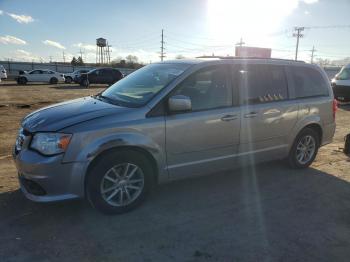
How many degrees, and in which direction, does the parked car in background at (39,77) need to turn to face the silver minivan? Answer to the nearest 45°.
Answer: approximately 90° to its left

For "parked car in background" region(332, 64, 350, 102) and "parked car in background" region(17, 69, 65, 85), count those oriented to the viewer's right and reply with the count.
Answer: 0

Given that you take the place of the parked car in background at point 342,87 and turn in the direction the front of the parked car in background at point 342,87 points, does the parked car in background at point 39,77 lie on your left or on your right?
on your right

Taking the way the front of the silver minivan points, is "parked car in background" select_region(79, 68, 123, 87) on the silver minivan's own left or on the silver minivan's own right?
on the silver minivan's own right

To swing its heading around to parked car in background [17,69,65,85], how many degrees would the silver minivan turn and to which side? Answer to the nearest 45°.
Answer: approximately 90° to its right

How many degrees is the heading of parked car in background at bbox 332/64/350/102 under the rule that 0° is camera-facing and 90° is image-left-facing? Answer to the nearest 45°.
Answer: approximately 45°

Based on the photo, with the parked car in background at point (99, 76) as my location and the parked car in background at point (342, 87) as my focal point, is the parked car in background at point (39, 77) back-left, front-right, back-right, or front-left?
back-right

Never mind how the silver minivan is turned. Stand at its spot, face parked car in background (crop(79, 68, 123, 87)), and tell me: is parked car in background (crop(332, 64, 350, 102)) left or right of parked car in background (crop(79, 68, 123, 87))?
right

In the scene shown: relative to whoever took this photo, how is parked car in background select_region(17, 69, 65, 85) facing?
facing to the left of the viewer

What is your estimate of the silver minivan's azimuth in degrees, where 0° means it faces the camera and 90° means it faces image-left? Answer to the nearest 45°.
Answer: approximately 45°
